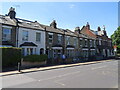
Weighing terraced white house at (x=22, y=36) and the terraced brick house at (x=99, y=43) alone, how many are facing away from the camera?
0

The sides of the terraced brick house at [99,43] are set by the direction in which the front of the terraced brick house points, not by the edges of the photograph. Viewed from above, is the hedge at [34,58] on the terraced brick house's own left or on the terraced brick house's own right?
on the terraced brick house's own right

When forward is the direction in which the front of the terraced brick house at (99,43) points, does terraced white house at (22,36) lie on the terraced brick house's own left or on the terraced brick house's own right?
on the terraced brick house's own right

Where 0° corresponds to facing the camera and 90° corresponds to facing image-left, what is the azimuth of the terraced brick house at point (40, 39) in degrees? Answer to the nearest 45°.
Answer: approximately 315°

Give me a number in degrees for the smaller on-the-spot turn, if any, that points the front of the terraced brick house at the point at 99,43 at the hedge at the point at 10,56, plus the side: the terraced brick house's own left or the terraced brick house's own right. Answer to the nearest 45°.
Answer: approximately 45° to the terraced brick house's own right

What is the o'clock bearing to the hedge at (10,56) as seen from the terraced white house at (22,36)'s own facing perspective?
The hedge is roughly at 2 o'clock from the terraced white house.
